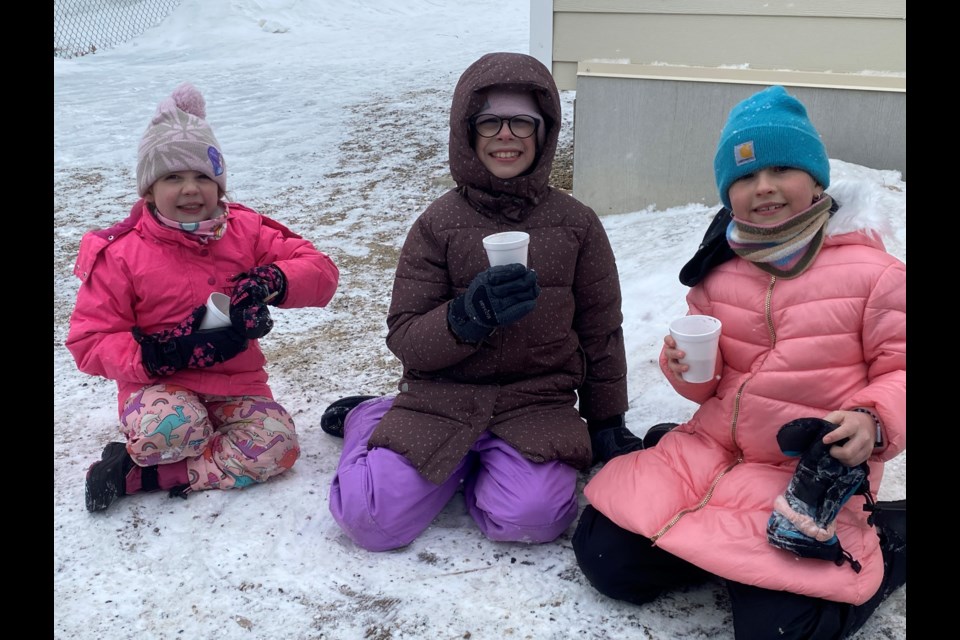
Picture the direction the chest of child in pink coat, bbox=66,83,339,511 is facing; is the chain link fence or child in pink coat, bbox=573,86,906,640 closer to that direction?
the child in pink coat

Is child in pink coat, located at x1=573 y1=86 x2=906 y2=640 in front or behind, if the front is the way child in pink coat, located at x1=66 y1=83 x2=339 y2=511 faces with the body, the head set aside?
in front

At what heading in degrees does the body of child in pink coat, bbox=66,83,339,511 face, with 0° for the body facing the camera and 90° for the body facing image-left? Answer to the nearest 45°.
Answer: approximately 315°

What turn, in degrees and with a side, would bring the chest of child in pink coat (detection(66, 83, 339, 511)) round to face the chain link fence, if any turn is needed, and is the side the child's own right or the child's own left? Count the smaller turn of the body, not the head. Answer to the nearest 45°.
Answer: approximately 135° to the child's own left

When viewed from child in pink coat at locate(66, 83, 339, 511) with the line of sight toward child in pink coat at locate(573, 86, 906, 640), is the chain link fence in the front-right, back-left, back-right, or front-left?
back-left

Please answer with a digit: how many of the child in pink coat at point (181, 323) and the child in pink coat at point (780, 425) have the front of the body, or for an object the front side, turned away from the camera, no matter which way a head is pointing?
0

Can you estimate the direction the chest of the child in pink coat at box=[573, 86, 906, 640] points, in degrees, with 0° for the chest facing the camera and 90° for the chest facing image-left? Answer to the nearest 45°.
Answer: approximately 45°
